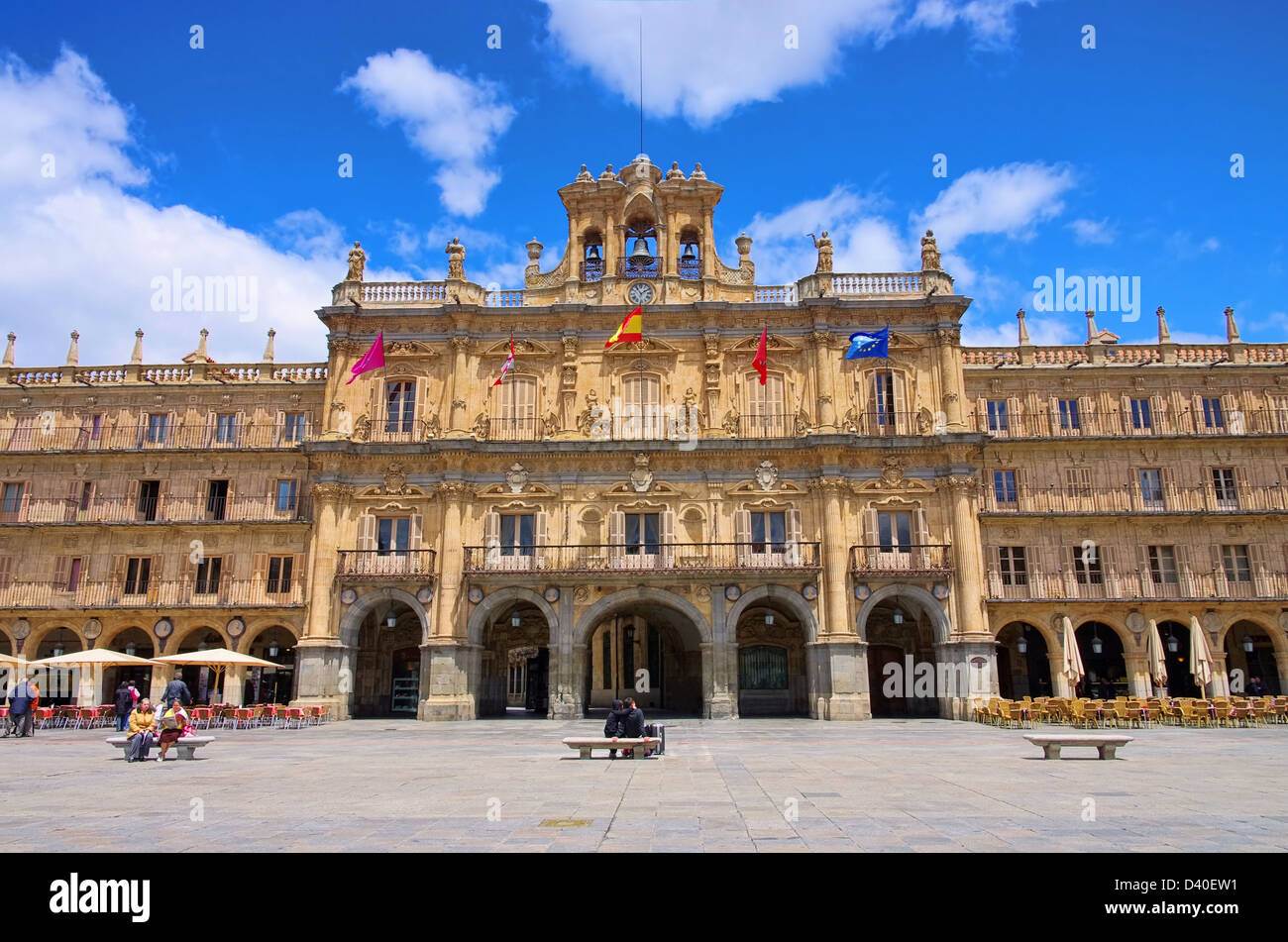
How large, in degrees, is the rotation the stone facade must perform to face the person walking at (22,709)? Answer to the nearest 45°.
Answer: approximately 45° to its right

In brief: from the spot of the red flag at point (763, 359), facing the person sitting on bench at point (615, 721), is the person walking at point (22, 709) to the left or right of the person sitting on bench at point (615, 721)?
right

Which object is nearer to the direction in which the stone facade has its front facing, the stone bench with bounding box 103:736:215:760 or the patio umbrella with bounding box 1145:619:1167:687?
the stone bench

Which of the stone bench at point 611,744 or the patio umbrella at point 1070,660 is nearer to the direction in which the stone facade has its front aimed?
the stone bench

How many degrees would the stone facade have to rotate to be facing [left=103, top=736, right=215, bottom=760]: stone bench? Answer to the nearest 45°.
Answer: approximately 45° to its right

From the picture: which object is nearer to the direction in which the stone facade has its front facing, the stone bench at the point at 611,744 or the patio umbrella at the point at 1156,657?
the stone bench

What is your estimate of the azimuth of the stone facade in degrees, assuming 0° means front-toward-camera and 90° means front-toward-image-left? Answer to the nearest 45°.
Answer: approximately 0°

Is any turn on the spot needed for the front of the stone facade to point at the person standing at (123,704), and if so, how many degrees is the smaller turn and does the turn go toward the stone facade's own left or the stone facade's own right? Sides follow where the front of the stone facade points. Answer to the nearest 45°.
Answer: approximately 45° to the stone facade's own right

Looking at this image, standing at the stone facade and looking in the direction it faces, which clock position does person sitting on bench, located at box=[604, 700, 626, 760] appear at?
The person sitting on bench is roughly at 12 o'clock from the stone facade.
